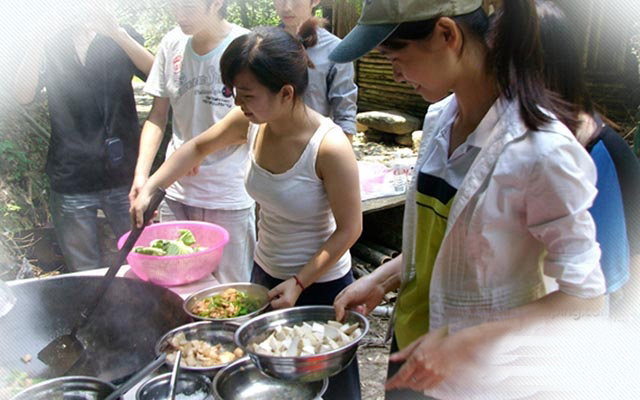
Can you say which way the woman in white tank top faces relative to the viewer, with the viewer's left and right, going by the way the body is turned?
facing the viewer and to the left of the viewer

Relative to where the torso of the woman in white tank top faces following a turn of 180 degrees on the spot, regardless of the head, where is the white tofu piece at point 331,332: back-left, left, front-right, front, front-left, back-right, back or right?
back-right

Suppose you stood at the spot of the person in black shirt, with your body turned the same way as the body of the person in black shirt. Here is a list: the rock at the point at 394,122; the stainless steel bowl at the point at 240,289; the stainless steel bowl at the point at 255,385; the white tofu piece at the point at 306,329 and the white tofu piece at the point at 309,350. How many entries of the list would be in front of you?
4

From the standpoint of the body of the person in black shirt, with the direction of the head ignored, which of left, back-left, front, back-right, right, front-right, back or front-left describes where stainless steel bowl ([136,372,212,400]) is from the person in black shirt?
front

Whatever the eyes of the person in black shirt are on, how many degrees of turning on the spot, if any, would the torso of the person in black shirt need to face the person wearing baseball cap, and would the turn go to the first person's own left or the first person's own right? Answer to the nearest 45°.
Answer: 0° — they already face them

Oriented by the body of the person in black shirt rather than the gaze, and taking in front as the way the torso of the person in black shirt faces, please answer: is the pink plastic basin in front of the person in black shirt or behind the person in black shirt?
in front

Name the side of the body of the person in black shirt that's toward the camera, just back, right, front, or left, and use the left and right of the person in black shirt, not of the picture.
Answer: front

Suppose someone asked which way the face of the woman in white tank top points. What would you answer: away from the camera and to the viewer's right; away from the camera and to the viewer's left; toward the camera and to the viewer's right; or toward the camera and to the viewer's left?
toward the camera and to the viewer's left

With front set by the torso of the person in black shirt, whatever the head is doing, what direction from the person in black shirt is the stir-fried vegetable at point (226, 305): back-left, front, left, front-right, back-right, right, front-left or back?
front

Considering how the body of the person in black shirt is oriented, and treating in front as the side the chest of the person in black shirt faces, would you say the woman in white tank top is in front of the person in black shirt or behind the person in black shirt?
in front

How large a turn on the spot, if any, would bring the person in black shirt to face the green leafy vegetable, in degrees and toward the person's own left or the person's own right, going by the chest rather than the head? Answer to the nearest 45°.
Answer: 0° — they already face it

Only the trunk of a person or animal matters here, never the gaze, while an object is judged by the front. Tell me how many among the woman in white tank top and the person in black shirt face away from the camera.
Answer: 0

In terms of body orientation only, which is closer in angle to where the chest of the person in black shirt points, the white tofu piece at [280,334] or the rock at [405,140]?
the white tofu piece

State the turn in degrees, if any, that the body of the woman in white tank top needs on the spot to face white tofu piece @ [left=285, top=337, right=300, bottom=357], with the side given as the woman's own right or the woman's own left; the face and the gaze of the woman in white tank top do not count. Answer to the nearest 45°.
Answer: approximately 45° to the woman's own left

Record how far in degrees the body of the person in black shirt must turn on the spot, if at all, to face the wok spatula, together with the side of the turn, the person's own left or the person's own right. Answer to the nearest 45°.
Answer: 0° — they already face it

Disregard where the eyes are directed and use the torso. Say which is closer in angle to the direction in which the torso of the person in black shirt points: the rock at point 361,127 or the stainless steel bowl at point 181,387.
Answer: the stainless steel bowl

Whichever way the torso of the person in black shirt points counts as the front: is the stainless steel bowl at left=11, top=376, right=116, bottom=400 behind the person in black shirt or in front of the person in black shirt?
in front

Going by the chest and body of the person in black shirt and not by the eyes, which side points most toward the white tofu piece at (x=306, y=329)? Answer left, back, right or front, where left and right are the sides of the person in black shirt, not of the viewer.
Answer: front
